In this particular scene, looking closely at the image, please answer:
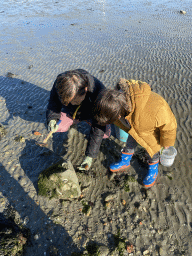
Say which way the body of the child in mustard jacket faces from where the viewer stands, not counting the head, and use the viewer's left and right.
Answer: facing the viewer and to the left of the viewer
